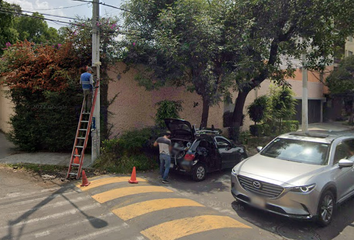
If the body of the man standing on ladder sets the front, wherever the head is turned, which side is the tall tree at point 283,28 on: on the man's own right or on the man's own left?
on the man's own right

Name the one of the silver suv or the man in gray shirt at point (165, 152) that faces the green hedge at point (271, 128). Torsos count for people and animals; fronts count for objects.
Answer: the man in gray shirt

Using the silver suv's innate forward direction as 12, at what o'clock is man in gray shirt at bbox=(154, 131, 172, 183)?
The man in gray shirt is roughly at 2 o'clock from the silver suv.

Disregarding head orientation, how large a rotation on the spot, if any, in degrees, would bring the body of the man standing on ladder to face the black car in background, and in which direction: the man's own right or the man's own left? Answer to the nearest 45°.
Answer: approximately 90° to the man's own right

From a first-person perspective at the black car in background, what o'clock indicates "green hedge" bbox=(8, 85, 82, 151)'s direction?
The green hedge is roughly at 8 o'clock from the black car in background.

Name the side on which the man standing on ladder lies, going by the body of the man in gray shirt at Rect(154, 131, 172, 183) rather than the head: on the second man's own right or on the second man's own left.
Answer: on the second man's own left

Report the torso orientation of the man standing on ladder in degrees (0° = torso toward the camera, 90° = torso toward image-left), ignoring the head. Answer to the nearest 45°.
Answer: approximately 225°

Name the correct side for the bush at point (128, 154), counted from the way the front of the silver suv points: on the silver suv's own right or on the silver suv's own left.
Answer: on the silver suv's own right

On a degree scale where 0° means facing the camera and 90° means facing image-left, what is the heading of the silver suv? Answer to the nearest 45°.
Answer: approximately 45°

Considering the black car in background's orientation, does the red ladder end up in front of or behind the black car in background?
behind

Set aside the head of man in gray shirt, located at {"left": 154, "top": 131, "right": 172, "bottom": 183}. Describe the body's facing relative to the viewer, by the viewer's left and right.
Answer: facing away from the viewer and to the right of the viewer

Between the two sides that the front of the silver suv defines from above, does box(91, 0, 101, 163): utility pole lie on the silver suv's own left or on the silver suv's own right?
on the silver suv's own right

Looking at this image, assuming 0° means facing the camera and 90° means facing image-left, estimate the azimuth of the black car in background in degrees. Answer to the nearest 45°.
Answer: approximately 225°
